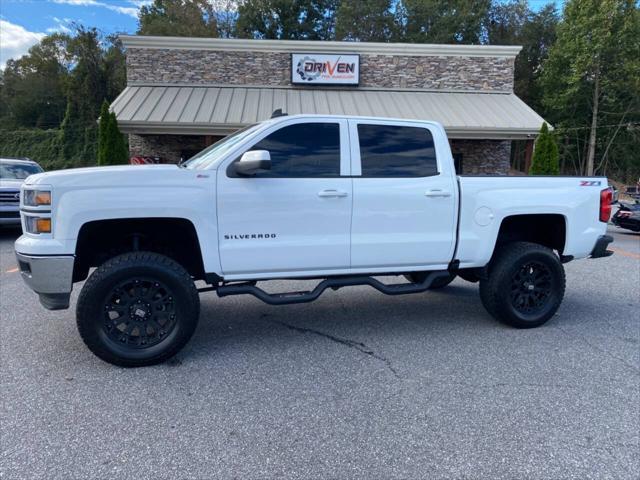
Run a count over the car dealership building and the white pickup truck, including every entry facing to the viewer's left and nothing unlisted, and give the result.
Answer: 1

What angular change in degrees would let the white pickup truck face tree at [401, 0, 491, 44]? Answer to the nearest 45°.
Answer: approximately 90° to its right

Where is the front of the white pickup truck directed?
to the viewer's left

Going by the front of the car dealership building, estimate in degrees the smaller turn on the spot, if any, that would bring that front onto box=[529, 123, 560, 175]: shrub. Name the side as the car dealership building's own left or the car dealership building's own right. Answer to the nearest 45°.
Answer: approximately 90° to the car dealership building's own left

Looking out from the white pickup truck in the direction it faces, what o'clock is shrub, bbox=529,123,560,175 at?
The shrub is roughly at 4 o'clock from the white pickup truck.

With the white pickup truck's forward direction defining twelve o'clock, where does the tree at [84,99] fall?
The tree is roughly at 2 o'clock from the white pickup truck.

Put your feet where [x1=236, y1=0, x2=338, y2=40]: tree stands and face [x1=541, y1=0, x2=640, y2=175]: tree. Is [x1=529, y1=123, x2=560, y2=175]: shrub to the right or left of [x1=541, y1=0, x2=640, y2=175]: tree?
right

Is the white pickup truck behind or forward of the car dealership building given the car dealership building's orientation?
forward

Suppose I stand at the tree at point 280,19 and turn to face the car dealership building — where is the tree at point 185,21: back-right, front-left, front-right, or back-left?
back-right

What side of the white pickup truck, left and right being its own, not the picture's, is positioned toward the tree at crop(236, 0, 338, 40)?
right

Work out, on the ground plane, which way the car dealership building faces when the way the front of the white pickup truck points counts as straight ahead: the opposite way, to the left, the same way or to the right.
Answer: to the left

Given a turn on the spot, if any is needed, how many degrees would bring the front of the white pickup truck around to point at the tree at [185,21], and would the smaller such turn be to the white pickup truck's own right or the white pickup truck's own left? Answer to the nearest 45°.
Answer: approximately 90° to the white pickup truck's own right

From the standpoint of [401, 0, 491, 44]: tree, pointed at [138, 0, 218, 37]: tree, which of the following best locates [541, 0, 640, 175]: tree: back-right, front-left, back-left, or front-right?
back-left

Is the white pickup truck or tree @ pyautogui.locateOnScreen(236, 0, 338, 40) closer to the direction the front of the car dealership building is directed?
the white pickup truck

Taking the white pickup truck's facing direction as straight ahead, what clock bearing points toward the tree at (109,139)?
The tree is roughly at 2 o'clock from the white pickup truck.

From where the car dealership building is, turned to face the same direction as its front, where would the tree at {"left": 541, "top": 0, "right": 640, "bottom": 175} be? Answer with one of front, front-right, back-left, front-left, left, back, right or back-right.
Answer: back-left
